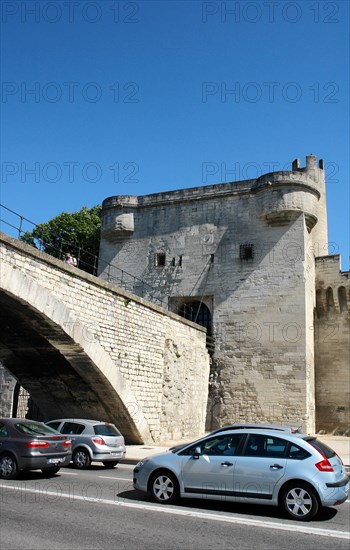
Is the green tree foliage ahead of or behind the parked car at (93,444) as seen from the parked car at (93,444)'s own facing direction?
ahead

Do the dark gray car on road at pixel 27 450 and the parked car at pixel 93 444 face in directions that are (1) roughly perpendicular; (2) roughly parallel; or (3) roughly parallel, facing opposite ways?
roughly parallel

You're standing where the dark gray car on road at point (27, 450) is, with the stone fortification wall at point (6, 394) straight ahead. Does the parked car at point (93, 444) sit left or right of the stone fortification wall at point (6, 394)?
right

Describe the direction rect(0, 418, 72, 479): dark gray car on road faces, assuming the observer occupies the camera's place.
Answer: facing away from the viewer and to the left of the viewer

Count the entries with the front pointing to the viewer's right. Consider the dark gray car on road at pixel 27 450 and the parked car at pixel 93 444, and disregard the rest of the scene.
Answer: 0

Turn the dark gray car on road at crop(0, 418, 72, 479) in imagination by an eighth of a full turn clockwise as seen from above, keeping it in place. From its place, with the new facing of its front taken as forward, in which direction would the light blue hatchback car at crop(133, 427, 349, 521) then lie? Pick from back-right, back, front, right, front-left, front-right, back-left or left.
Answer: back-right

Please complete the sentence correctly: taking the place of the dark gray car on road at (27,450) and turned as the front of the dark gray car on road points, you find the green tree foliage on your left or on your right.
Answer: on your right

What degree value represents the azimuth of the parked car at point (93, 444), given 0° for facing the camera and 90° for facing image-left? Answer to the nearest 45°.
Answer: approximately 135°

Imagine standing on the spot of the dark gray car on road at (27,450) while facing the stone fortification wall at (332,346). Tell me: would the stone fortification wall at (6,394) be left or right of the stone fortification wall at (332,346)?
left

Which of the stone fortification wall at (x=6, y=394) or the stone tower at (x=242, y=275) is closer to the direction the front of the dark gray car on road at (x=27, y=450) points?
the stone fortification wall

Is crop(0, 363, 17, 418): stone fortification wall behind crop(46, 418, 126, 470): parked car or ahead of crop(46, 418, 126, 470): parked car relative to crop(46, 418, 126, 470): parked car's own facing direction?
ahead

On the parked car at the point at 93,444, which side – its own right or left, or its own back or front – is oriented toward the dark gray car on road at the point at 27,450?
left

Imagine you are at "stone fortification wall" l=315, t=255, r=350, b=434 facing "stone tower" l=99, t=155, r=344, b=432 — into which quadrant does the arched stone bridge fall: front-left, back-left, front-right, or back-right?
front-left

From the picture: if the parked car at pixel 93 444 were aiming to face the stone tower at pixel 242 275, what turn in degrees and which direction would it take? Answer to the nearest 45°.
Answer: approximately 90° to its right
